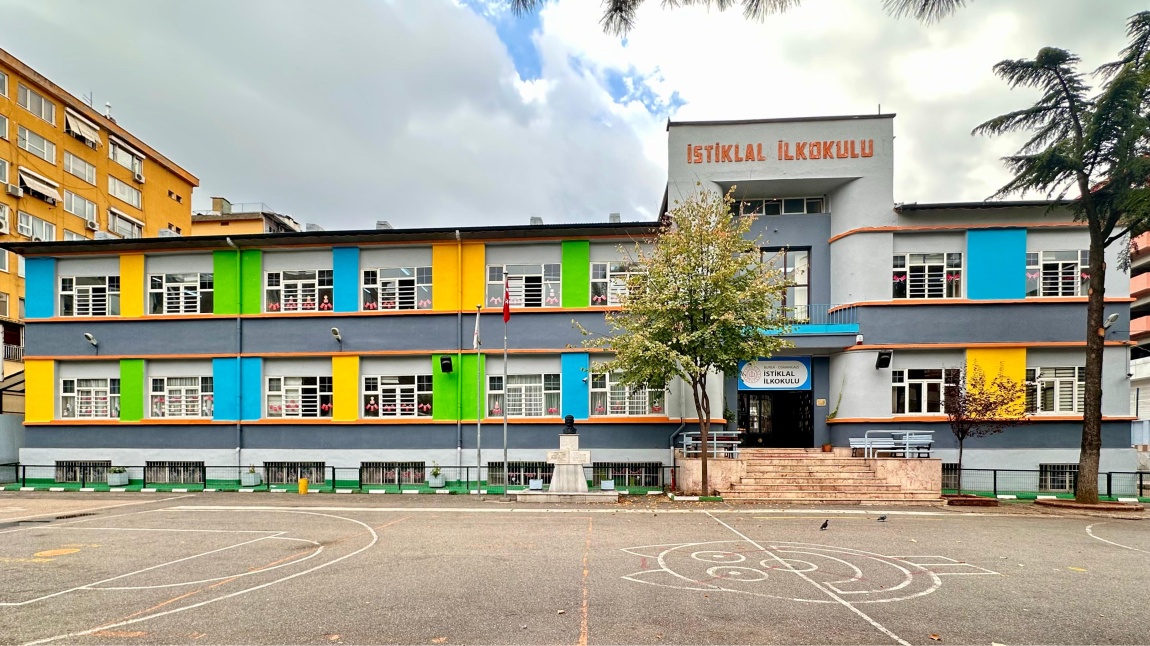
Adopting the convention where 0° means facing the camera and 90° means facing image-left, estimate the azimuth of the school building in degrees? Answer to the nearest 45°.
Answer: approximately 0°

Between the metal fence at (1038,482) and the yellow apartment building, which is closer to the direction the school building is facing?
the metal fence
